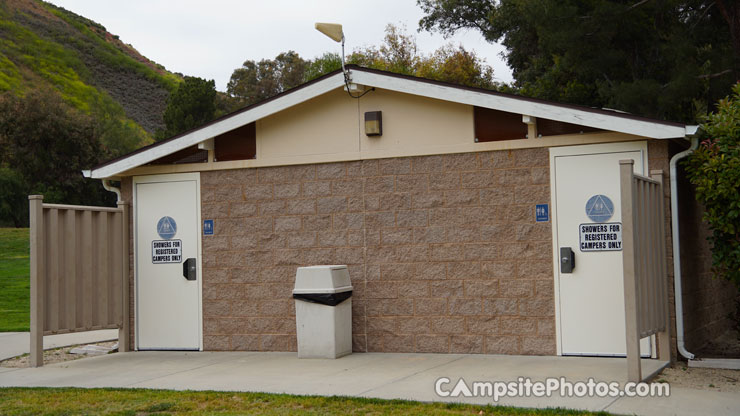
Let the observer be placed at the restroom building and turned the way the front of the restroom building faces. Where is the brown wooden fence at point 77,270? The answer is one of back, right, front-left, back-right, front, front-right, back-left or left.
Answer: right

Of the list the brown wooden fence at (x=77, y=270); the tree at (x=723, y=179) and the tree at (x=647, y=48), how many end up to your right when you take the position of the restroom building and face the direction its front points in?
1

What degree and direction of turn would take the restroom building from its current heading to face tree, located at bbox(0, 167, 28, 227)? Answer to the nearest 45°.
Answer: approximately 135° to its right

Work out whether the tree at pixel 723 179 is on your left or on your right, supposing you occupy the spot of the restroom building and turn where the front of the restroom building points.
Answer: on your left

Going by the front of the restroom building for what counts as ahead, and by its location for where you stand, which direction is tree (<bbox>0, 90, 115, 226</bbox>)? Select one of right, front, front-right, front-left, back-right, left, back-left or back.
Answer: back-right

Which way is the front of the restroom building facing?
toward the camera

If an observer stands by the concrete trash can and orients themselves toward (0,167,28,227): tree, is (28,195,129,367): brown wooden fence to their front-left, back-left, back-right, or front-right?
front-left

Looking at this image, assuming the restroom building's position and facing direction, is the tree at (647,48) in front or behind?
behind

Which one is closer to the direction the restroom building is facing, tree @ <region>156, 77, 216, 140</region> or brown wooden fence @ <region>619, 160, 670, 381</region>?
the brown wooden fence

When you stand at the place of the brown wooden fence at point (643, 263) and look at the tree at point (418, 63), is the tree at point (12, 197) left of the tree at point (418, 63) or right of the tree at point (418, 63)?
left

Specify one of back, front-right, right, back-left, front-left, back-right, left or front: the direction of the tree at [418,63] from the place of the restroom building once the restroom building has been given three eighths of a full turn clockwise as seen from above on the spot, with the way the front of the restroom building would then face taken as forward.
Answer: front-right
